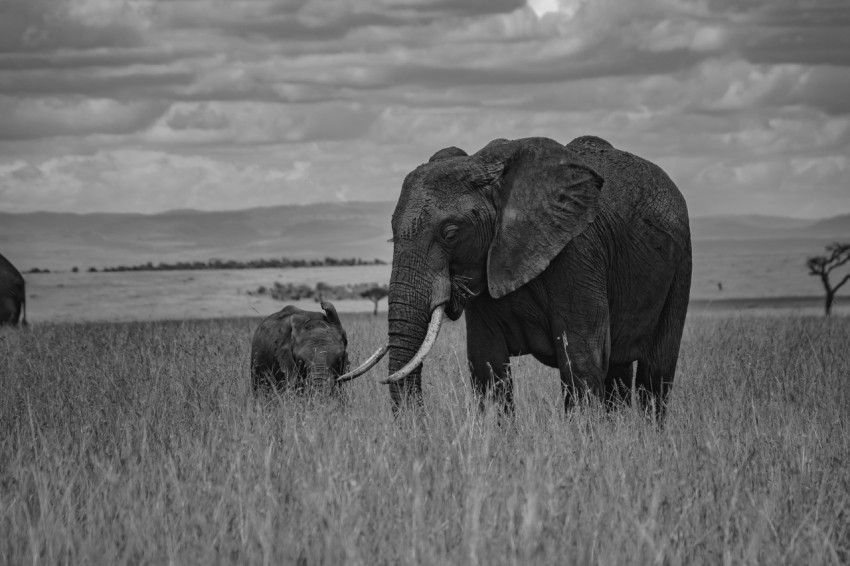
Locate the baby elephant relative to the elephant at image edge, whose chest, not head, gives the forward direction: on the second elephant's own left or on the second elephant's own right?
on the second elephant's own left

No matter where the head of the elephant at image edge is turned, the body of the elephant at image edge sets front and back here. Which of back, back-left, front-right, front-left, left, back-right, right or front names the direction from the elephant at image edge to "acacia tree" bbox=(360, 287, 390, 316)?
back-right

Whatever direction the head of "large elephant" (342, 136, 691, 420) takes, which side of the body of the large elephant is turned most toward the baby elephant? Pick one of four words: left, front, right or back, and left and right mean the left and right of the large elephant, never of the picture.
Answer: right

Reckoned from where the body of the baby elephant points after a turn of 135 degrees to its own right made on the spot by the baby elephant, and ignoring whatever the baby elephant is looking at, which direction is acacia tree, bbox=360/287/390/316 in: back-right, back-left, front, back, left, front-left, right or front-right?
right

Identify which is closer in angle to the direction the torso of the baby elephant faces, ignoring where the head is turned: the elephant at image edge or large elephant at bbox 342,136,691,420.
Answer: the large elephant

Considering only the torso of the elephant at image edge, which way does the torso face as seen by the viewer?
to the viewer's left

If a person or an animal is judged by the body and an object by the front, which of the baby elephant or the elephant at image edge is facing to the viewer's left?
the elephant at image edge

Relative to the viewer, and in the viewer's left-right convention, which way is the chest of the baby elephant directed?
facing the viewer and to the right of the viewer

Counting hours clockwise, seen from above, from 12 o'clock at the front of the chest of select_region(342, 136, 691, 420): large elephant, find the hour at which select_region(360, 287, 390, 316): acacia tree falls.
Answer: The acacia tree is roughly at 4 o'clock from the large elephant.

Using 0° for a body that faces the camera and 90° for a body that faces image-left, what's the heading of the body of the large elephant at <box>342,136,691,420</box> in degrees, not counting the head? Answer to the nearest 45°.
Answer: approximately 45°

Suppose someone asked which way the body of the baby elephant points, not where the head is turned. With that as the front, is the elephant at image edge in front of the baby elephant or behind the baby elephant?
behind

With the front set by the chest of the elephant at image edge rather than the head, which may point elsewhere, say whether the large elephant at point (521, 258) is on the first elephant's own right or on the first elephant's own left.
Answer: on the first elephant's own left

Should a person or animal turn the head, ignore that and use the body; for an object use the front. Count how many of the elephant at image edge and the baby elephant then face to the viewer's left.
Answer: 1
